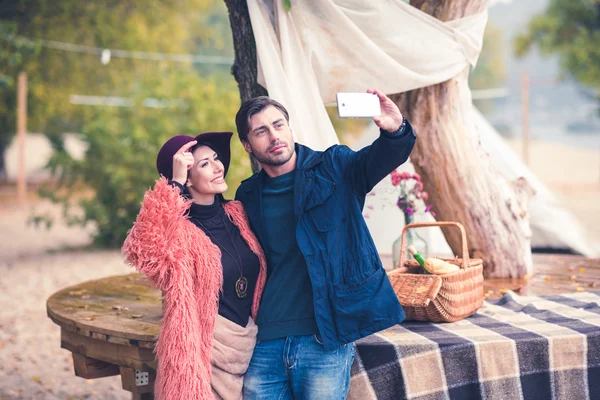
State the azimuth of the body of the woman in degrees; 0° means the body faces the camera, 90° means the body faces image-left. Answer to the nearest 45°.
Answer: approximately 315°

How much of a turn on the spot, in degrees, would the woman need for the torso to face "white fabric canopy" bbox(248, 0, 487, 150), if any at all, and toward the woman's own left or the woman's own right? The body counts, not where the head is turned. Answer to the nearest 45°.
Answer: approximately 90° to the woman's own left

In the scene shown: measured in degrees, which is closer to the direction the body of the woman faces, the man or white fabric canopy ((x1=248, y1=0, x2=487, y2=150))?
the man

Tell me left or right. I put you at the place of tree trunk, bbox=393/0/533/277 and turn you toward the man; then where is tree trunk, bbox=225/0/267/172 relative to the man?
right

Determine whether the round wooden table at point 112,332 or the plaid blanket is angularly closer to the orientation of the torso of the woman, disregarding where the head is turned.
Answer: the plaid blanket

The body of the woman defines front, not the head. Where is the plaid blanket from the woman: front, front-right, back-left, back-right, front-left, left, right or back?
front-left

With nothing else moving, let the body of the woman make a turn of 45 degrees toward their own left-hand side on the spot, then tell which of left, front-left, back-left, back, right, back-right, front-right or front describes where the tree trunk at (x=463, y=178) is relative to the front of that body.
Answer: front-left

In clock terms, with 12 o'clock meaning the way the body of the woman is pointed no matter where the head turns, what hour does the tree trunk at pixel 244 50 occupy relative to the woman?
The tree trunk is roughly at 8 o'clock from the woman.

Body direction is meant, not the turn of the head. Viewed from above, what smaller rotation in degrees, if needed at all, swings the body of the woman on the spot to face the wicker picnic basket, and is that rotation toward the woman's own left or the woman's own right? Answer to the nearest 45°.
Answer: approximately 45° to the woman's own left

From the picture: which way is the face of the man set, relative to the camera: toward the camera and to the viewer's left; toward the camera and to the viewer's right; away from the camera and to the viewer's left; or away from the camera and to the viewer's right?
toward the camera and to the viewer's right
